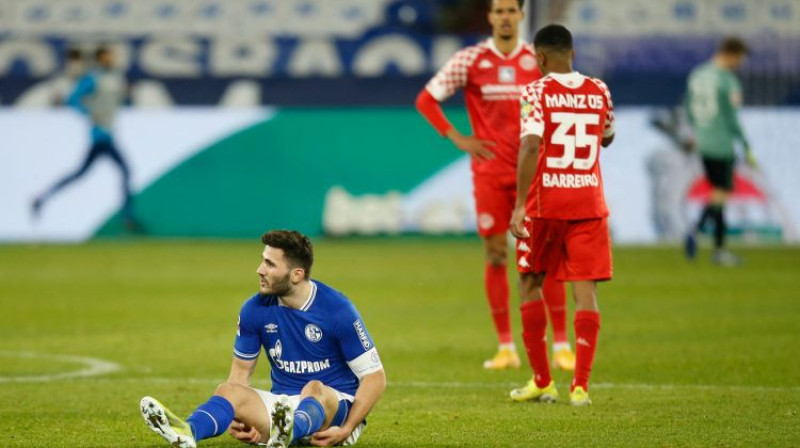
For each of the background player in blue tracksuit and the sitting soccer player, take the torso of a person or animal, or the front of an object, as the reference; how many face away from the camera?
0

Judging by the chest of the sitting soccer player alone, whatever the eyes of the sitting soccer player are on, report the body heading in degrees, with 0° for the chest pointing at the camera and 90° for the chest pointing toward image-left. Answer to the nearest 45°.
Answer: approximately 45°

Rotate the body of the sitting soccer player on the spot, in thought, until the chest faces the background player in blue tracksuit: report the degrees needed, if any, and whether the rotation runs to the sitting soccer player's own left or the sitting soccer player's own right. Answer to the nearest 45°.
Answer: approximately 135° to the sitting soccer player's own right
